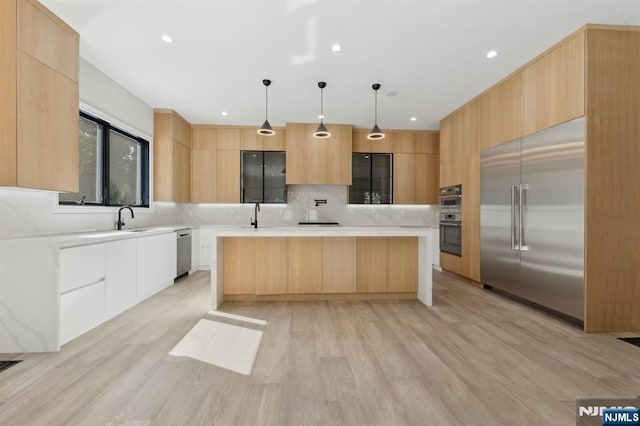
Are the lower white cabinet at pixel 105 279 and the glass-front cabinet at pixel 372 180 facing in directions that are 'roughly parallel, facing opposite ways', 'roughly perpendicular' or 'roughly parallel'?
roughly perpendicular

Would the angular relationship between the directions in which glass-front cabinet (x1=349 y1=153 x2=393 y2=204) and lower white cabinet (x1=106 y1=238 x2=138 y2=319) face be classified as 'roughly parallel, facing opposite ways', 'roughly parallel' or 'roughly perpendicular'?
roughly perpendicular

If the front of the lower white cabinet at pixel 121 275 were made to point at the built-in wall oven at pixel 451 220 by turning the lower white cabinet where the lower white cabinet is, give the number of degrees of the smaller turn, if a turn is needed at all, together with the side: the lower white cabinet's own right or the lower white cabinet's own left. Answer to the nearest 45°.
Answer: approximately 45° to the lower white cabinet's own left

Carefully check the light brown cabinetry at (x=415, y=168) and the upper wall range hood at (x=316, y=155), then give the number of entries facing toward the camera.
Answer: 2

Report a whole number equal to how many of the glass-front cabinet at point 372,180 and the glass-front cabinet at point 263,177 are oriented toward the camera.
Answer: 2

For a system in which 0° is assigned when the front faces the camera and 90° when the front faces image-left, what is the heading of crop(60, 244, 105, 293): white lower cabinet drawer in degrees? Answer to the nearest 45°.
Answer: approximately 315°

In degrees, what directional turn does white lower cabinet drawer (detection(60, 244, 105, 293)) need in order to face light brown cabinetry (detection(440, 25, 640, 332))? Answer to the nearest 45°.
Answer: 0° — it already faces it

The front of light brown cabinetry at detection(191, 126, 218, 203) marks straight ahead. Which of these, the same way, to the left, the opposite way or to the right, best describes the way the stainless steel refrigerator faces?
to the right

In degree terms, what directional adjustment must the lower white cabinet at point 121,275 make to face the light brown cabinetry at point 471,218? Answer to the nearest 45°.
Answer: approximately 45° to its left

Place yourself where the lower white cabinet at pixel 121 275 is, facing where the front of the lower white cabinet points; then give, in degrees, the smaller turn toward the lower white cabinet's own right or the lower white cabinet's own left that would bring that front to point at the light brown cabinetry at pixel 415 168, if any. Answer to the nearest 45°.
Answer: approximately 45° to the lower white cabinet's own left

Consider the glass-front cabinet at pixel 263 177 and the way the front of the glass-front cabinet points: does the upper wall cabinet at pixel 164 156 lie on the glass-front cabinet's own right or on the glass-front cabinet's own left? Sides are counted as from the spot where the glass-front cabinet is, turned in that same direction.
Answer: on the glass-front cabinet's own right
